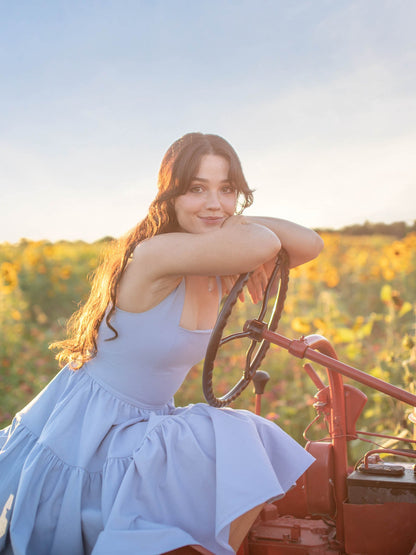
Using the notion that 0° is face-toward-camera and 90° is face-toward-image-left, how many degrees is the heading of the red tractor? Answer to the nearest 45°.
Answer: approximately 270°
